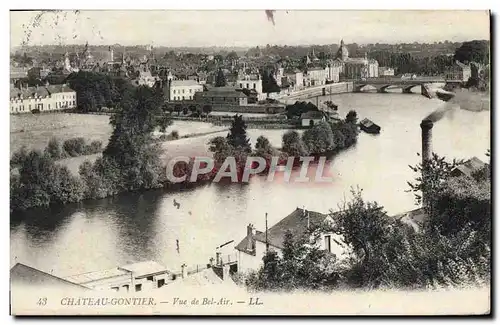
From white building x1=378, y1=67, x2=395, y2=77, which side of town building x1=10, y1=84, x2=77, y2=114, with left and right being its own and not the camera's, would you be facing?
left

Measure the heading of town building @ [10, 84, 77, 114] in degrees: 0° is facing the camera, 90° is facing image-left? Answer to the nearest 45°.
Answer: approximately 0°

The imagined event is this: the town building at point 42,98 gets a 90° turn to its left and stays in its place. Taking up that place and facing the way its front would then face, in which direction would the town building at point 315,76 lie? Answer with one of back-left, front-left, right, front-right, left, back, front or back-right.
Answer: front

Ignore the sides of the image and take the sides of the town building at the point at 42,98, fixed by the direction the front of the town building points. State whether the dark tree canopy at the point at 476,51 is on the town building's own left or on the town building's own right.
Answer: on the town building's own left

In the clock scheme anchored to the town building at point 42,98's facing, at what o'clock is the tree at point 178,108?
The tree is roughly at 9 o'clock from the town building.

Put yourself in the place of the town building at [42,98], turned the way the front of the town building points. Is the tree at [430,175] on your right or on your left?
on your left

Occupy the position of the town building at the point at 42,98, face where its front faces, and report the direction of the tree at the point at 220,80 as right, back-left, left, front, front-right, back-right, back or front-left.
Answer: left

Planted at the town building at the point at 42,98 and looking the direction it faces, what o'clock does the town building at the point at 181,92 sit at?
the town building at the point at 181,92 is roughly at 9 o'clock from the town building at the point at 42,98.
